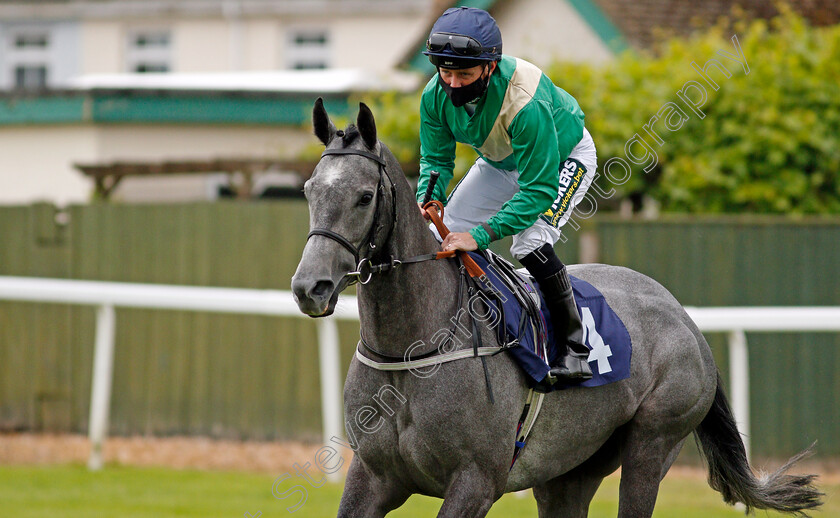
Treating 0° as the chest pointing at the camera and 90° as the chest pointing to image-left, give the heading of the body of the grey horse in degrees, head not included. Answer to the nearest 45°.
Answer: approximately 45°

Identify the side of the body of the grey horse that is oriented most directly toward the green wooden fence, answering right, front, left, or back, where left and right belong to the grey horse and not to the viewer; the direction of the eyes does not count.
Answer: right

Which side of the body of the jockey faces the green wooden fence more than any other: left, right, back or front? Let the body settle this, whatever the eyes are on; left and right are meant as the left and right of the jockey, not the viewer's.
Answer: right

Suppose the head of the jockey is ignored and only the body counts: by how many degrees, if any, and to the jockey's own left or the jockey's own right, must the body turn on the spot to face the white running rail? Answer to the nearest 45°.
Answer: approximately 90° to the jockey's own right

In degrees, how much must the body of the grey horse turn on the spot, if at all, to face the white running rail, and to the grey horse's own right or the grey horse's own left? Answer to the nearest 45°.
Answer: approximately 90° to the grey horse's own right

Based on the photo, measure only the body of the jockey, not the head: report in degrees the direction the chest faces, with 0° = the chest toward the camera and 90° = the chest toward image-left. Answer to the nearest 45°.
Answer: approximately 45°
